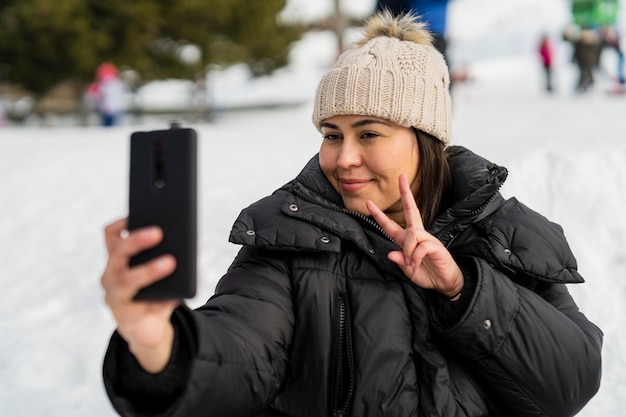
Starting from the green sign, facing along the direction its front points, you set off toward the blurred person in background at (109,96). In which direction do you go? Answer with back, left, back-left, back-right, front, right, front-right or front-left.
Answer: front-right

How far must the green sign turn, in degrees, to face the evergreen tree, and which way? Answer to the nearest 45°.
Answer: approximately 45° to its right

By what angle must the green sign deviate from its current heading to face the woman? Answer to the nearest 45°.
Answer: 0° — it already faces them

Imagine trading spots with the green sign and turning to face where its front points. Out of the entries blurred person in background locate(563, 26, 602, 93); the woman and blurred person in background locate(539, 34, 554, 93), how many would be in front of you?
3

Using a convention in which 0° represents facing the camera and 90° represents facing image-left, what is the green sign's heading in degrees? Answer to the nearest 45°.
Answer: approximately 0°

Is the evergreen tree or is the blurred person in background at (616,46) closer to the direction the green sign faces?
the blurred person in background

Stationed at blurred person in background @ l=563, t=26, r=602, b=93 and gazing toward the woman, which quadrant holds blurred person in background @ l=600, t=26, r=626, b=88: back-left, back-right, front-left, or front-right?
back-left

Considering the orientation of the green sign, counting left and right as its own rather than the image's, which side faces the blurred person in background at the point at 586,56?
front

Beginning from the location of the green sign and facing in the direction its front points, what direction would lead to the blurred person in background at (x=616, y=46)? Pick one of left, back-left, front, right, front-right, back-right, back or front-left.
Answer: front
